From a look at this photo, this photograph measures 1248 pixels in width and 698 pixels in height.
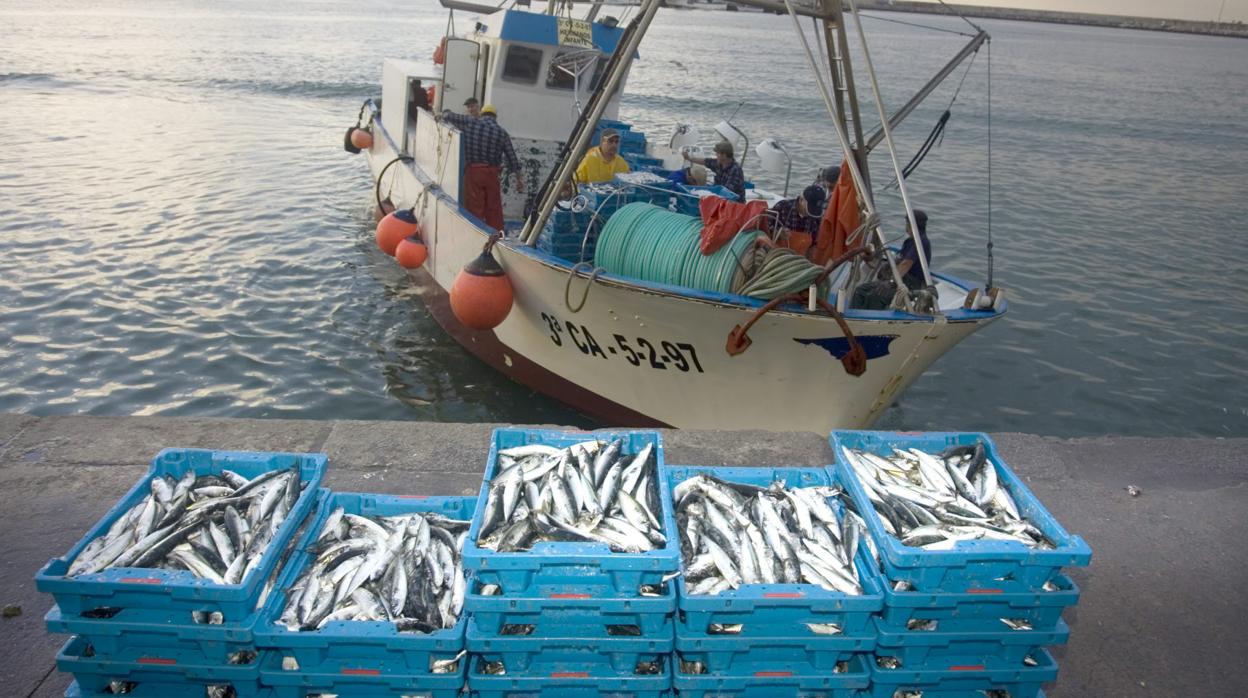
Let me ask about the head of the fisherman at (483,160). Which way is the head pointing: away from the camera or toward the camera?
away from the camera

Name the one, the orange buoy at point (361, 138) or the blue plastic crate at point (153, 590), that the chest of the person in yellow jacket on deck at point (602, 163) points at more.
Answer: the blue plastic crate

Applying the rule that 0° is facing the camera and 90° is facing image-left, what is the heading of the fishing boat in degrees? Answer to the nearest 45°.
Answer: approximately 315°

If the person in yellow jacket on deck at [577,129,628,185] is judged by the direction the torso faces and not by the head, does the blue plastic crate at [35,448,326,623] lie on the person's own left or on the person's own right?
on the person's own right
